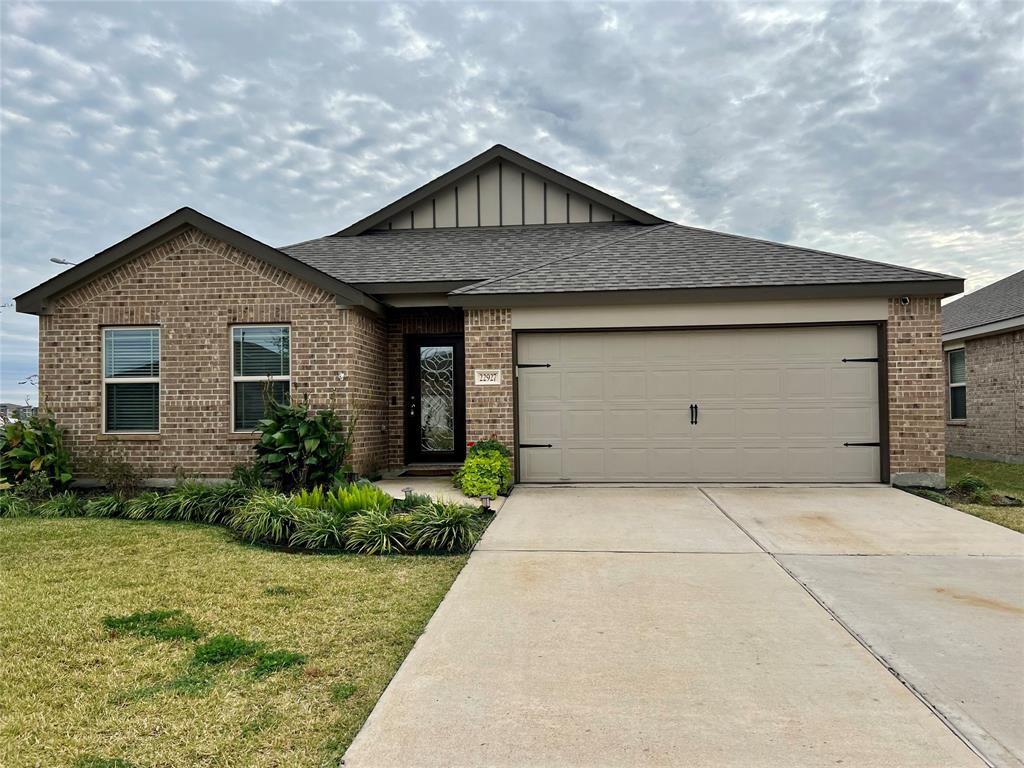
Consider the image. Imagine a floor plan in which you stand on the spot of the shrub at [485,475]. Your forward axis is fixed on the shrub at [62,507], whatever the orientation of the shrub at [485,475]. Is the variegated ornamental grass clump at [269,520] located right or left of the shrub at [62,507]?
left

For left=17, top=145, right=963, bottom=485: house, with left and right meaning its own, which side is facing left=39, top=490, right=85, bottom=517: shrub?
right

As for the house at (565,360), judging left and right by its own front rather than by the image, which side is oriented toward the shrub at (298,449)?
right

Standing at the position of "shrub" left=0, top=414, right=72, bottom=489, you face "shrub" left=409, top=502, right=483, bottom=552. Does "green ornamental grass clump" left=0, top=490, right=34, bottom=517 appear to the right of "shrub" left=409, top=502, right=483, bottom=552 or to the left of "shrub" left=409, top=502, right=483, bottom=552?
right

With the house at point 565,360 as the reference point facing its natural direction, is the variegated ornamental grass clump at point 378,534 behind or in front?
in front

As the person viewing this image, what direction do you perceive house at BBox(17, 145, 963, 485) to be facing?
facing the viewer

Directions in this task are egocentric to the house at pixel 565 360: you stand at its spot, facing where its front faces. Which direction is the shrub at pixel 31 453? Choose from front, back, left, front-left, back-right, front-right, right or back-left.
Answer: right

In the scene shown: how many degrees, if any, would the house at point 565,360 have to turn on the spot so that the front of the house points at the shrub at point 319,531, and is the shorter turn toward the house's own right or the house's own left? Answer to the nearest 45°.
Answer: approximately 45° to the house's own right

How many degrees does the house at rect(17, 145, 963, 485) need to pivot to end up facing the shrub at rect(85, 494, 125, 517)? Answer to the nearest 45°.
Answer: approximately 90° to its right

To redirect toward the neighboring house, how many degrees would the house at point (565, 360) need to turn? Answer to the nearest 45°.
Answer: approximately 135° to its left

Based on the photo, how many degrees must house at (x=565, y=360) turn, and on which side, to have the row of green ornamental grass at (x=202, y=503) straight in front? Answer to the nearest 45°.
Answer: approximately 90° to its right
